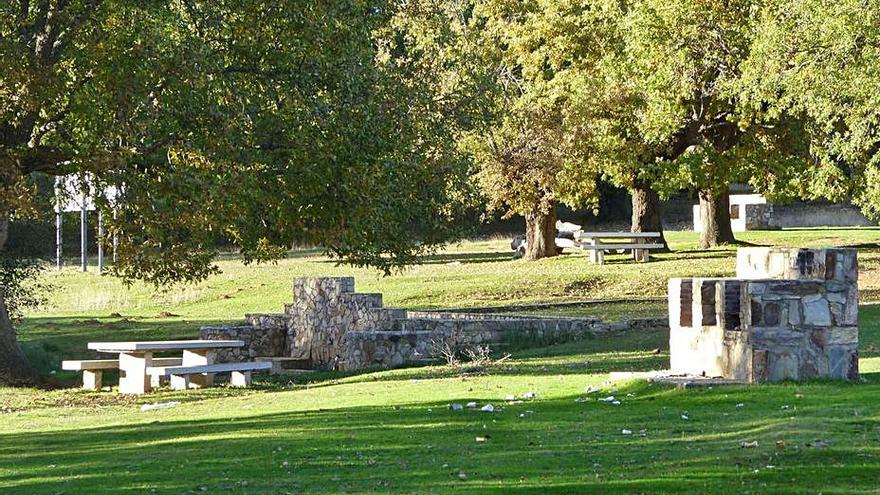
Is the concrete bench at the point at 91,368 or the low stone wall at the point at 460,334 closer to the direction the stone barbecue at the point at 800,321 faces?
the concrete bench

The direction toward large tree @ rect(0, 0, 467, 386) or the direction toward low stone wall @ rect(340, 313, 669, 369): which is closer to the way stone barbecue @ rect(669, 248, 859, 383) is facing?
the large tree

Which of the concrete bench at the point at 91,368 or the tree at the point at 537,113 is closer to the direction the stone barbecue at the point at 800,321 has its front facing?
the concrete bench

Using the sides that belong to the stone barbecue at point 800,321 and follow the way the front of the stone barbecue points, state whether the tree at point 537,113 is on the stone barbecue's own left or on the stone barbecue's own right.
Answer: on the stone barbecue's own right

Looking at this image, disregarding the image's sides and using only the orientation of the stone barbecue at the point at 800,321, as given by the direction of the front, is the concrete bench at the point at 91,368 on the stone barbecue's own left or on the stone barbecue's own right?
on the stone barbecue's own right

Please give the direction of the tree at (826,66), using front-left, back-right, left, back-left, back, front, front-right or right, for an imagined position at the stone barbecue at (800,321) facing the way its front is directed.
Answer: back-right

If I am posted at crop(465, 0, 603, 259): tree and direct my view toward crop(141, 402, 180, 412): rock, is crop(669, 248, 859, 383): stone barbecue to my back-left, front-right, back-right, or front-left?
front-left

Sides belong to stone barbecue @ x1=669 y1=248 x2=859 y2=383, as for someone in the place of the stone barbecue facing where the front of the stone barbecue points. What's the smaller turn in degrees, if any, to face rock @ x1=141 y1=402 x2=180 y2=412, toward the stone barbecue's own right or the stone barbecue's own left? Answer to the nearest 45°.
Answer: approximately 45° to the stone barbecue's own right

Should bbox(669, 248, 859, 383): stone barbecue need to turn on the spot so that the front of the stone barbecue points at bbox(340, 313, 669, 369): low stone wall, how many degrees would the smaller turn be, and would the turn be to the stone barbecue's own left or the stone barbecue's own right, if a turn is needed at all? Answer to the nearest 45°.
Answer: approximately 90° to the stone barbecue's own right

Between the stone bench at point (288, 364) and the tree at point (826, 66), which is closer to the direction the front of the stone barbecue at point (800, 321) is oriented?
the stone bench

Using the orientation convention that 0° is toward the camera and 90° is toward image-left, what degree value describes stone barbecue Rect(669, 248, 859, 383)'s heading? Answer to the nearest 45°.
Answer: approximately 45°
